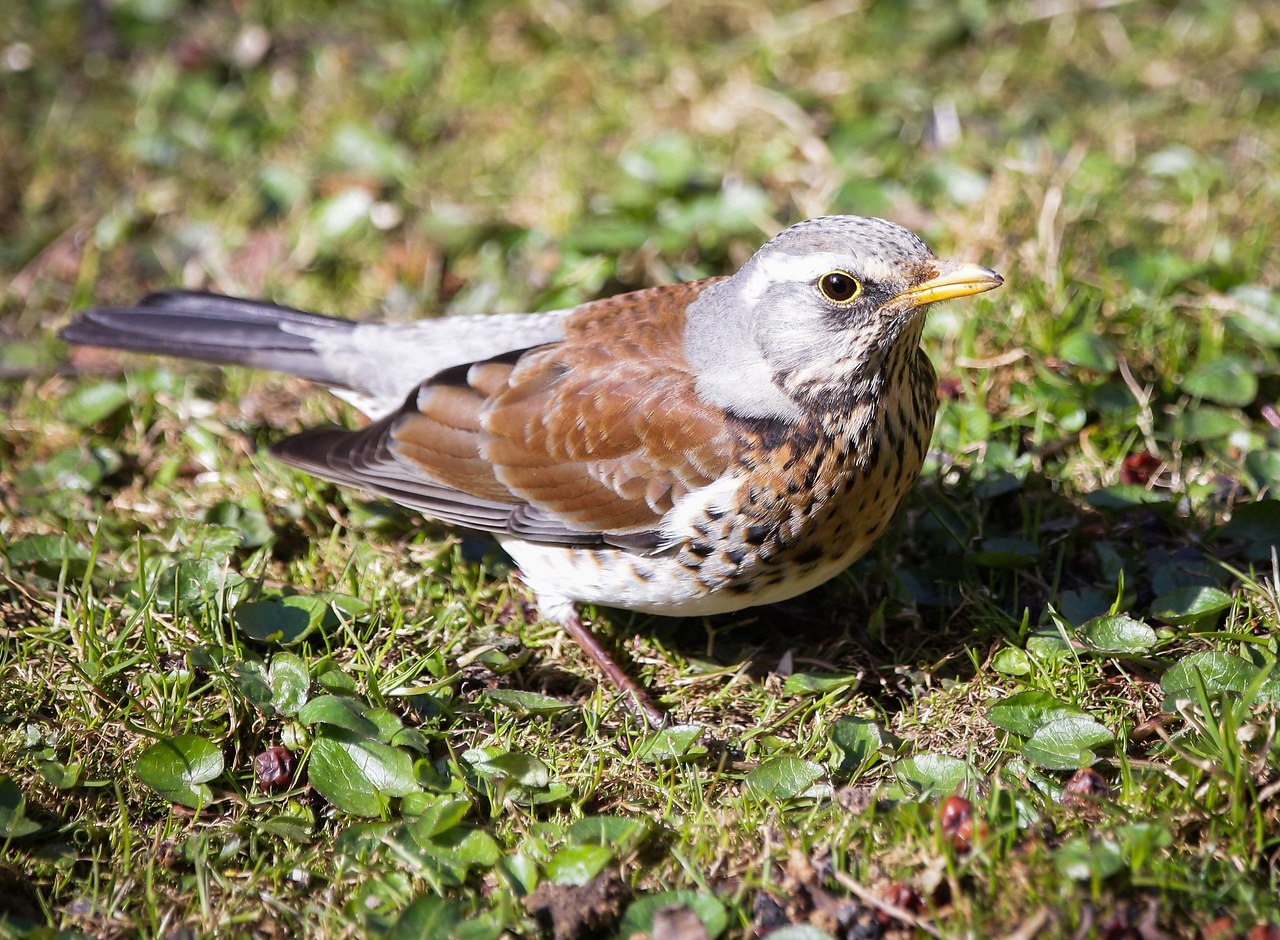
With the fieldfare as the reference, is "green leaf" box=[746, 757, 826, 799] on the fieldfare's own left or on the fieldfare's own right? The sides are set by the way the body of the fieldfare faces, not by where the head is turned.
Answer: on the fieldfare's own right

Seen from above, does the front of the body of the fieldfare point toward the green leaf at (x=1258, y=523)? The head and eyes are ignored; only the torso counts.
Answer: yes

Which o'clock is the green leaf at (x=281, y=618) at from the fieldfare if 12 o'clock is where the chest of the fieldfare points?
The green leaf is roughly at 6 o'clock from the fieldfare.

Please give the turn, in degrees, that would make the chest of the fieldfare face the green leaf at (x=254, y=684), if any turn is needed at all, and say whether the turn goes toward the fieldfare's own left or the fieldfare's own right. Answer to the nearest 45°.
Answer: approximately 180°

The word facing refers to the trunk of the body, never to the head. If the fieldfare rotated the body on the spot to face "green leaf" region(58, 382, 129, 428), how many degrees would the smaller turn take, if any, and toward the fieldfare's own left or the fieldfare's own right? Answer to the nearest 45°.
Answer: approximately 135° to the fieldfare's own left

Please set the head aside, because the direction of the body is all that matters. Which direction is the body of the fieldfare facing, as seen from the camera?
to the viewer's right

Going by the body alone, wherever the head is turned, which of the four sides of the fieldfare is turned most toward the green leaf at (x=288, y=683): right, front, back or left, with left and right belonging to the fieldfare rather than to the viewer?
back

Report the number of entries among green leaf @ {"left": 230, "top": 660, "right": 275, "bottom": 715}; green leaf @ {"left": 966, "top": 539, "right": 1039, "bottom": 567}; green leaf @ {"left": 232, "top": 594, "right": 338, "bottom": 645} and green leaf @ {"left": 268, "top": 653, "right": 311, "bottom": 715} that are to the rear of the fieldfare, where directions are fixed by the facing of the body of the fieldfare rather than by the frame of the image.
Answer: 3
